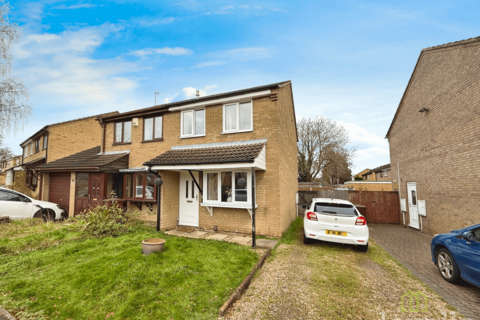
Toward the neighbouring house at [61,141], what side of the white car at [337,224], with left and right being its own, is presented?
left

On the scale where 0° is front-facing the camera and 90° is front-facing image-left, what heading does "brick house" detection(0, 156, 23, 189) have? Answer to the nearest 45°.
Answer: approximately 45°

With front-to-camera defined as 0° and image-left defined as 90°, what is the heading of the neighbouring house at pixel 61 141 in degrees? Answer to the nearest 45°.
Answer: approximately 45°

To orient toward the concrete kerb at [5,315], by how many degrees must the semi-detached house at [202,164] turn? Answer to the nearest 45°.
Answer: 0° — it already faces it

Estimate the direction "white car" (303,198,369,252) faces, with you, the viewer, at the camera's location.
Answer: facing away from the viewer

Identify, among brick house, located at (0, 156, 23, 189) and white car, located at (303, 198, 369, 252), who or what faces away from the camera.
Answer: the white car

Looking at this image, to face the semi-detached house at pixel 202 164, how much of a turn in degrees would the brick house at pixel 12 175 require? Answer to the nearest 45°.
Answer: approximately 45° to its left
